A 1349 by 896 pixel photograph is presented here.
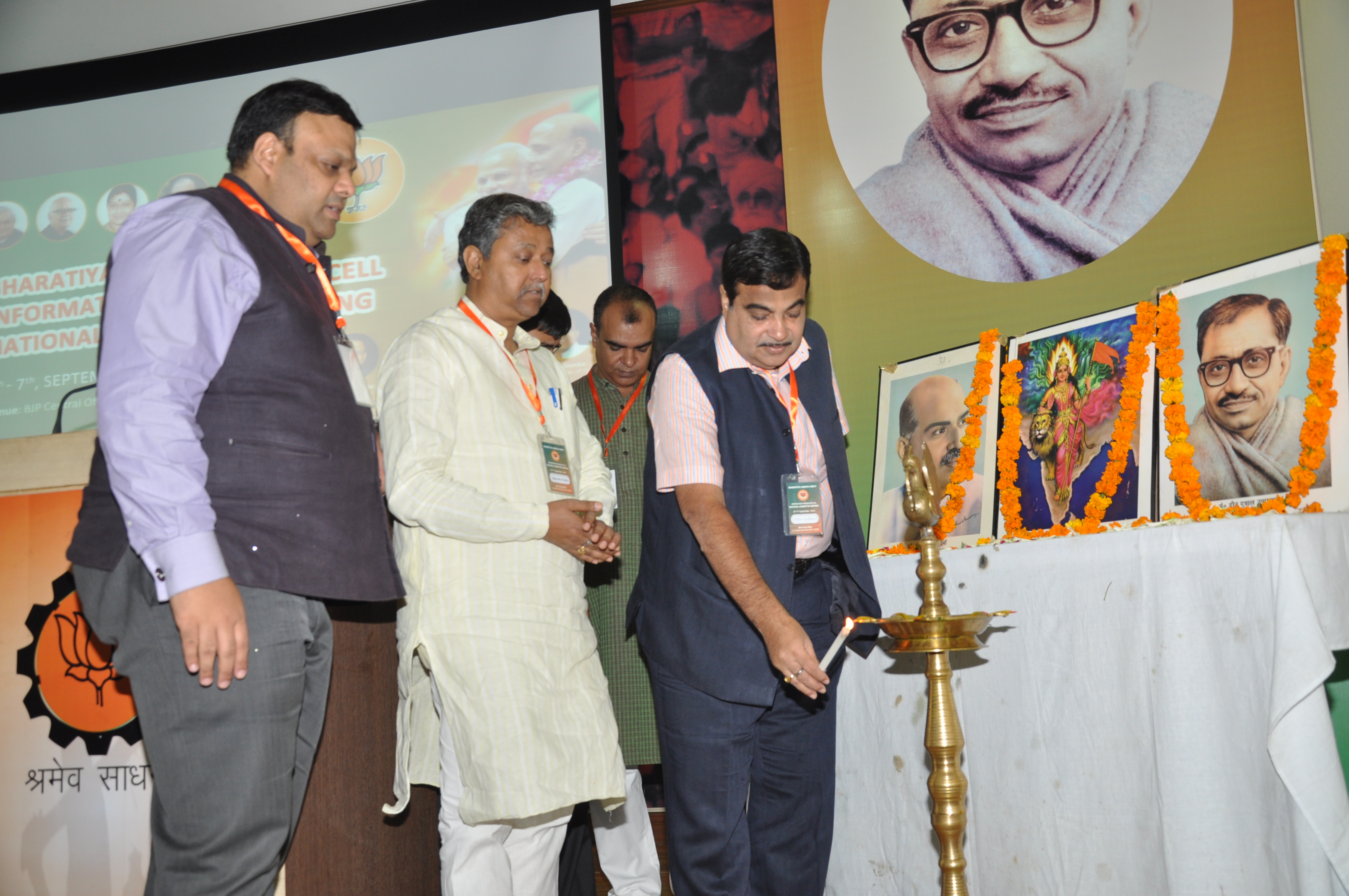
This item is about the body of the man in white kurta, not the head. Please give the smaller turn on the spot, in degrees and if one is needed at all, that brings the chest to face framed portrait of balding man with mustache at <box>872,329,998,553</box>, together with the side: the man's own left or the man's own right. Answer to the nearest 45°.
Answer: approximately 90° to the man's own left

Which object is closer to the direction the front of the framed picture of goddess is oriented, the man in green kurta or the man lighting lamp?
the man lighting lamp

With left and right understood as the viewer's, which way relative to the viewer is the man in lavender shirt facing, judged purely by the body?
facing to the right of the viewer

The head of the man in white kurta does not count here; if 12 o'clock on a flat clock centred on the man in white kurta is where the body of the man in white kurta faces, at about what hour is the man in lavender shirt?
The man in lavender shirt is roughly at 3 o'clock from the man in white kurta.

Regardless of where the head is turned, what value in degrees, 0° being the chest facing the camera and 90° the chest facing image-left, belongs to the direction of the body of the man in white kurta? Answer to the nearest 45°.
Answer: approximately 315°
